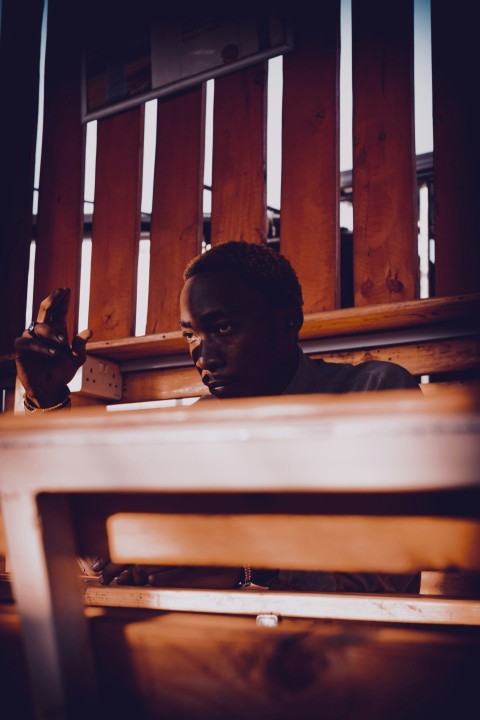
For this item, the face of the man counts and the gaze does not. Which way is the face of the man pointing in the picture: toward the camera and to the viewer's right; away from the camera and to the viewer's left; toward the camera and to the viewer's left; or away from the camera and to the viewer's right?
toward the camera and to the viewer's left

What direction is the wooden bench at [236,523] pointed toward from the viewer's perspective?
away from the camera

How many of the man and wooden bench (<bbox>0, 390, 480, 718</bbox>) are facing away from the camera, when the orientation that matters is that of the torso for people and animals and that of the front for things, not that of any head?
1

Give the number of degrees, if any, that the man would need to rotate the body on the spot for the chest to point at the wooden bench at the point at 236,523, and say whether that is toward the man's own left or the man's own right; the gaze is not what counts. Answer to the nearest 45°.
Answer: approximately 45° to the man's own left

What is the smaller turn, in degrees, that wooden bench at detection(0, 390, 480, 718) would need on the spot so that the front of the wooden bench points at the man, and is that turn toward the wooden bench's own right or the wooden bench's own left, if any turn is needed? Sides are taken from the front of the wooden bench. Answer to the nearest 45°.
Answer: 0° — it already faces them
